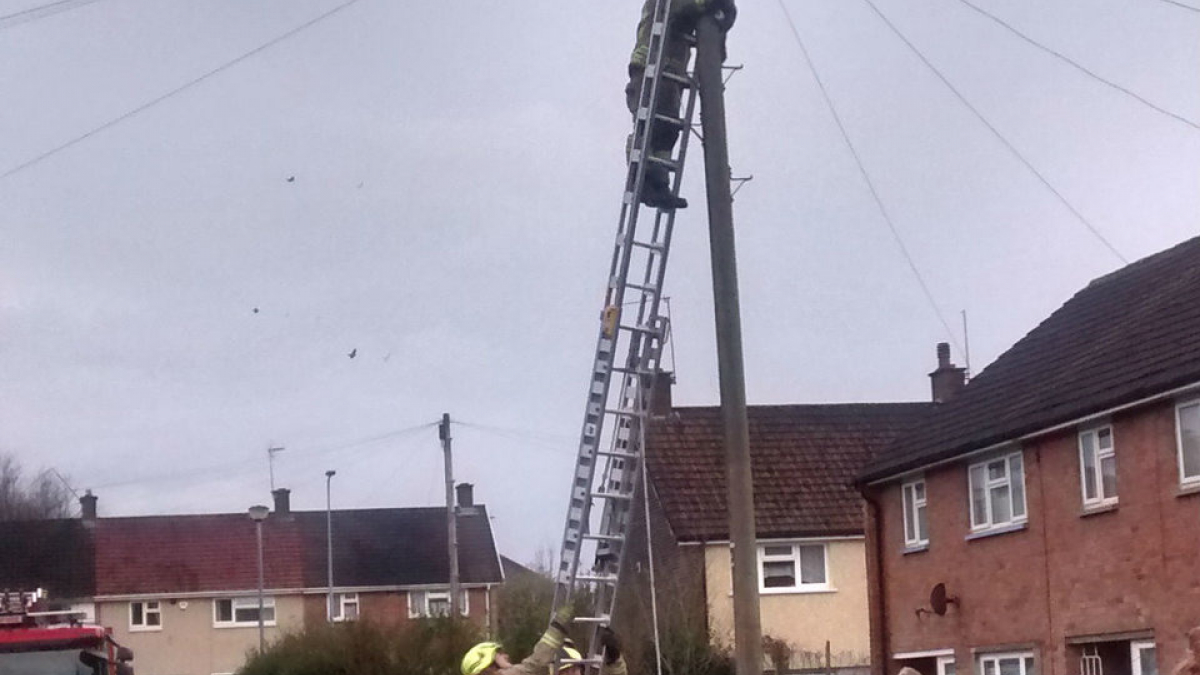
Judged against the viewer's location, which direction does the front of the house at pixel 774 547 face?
facing the viewer

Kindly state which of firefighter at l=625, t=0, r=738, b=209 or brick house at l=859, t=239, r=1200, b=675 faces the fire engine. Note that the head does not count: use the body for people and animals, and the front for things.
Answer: the brick house

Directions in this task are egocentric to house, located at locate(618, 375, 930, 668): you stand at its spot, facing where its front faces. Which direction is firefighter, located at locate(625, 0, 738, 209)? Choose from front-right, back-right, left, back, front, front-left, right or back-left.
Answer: front

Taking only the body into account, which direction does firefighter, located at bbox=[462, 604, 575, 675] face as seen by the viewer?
to the viewer's right

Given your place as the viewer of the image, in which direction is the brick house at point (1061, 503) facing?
facing the viewer and to the left of the viewer

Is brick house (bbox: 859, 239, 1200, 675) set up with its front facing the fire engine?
yes

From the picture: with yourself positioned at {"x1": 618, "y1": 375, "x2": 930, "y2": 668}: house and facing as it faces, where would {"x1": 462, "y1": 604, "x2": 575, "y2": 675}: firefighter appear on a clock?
The firefighter is roughly at 12 o'clock from the house.

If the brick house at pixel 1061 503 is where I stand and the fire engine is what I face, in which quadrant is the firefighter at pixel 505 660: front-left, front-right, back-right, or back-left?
front-left

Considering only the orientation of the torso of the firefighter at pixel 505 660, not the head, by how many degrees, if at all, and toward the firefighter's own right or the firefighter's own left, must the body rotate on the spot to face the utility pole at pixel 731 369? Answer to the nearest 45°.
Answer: approximately 45° to the firefighter's own left
